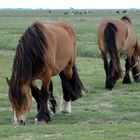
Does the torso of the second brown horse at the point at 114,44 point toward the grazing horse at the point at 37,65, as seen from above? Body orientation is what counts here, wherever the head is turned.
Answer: no

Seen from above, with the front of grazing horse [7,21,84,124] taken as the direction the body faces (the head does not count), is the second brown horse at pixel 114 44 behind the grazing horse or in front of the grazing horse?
behind

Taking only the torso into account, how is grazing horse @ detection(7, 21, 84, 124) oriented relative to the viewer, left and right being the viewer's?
facing the viewer and to the left of the viewer
